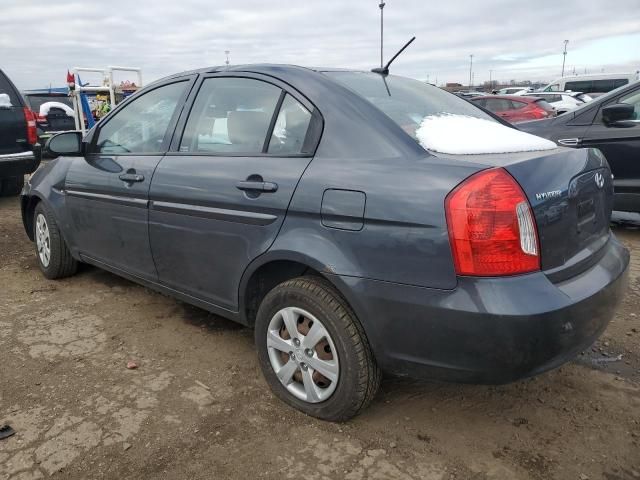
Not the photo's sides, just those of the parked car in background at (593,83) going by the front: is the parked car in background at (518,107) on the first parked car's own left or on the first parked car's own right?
on the first parked car's own left

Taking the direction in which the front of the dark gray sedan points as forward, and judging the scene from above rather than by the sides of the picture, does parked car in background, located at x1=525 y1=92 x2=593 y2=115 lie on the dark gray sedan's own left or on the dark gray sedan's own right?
on the dark gray sedan's own right

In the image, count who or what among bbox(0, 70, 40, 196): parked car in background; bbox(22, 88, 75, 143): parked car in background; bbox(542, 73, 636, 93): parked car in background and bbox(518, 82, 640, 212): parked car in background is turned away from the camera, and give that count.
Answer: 2

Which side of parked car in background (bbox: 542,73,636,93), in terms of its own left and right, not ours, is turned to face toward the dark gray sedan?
left

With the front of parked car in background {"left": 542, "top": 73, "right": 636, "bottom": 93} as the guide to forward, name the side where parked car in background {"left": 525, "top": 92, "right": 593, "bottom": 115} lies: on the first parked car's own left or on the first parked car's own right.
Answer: on the first parked car's own left

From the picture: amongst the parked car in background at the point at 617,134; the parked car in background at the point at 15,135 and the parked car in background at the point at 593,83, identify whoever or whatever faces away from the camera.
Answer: the parked car in background at the point at 15,135

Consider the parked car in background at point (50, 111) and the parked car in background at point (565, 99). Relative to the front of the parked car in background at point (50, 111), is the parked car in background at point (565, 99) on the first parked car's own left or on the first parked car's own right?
on the first parked car's own right

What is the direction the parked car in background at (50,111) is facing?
away from the camera

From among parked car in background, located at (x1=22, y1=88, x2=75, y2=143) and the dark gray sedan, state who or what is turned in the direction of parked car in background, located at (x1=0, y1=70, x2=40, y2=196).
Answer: the dark gray sedan

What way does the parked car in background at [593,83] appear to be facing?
to the viewer's left

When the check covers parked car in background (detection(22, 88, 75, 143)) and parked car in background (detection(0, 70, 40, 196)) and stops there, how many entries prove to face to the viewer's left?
0

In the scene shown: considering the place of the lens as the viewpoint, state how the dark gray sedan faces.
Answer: facing away from the viewer and to the left of the viewer

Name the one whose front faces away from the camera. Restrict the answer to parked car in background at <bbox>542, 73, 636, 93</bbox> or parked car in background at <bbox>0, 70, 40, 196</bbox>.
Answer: parked car in background at <bbox>0, 70, 40, 196</bbox>
